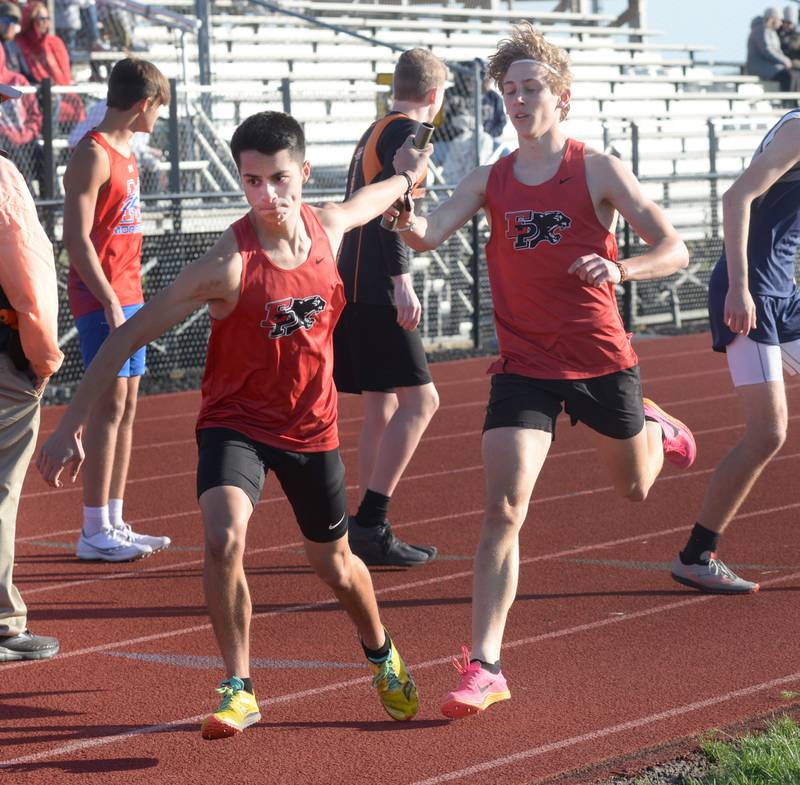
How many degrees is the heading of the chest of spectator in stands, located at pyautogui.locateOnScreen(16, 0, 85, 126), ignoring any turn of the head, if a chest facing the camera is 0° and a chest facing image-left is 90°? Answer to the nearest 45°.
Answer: approximately 315°

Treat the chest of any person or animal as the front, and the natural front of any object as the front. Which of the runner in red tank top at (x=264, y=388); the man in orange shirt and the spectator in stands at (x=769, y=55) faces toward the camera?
the runner in red tank top

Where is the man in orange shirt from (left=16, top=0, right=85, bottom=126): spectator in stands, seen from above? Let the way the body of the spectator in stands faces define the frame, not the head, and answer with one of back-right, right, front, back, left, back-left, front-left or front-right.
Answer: front-right

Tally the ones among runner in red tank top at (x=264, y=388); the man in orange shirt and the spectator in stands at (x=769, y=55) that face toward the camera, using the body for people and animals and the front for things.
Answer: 1

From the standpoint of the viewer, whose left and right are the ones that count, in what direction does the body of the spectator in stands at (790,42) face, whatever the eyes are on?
facing the viewer and to the left of the viewer

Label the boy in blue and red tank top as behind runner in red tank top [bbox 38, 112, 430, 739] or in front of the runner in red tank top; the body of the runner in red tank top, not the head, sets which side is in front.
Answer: behind

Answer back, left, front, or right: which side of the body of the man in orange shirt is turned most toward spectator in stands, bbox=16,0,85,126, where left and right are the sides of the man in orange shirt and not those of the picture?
left

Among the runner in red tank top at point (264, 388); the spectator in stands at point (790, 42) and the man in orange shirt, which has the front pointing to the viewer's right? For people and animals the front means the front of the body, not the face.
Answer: the man in orange shirt

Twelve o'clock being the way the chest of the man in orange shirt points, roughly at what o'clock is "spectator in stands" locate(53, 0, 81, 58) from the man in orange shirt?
The spectator in stands is roughly at 9 o'clock from the man in orange shirt.

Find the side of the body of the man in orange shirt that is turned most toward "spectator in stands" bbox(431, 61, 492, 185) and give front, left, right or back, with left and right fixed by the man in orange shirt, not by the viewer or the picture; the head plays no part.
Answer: left

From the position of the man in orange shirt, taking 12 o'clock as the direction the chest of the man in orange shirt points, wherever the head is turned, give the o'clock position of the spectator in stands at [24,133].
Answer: The spectator in stands is roughly at 9 o'clock from the man in orange shirt.
